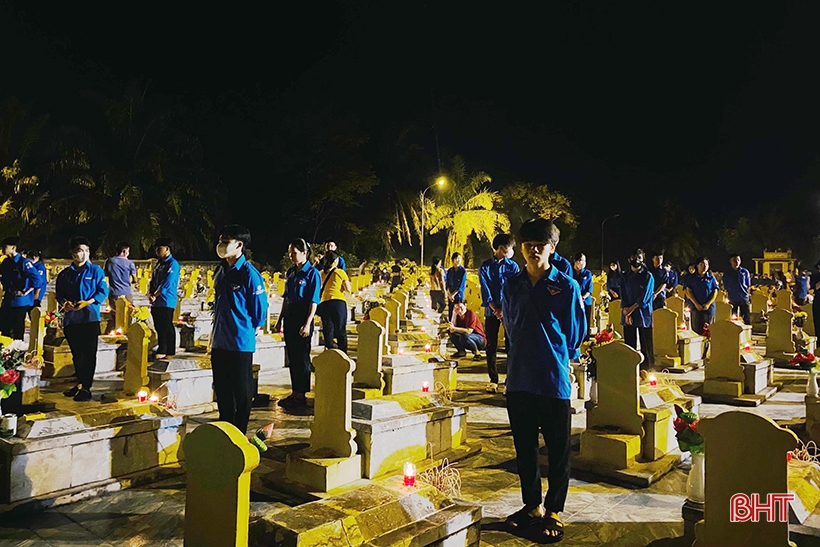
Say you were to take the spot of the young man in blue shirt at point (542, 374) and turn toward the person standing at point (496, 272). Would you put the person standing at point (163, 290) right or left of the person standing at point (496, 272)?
left

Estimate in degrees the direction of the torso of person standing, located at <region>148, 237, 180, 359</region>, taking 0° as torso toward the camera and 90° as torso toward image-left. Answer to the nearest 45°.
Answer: approximately 45°

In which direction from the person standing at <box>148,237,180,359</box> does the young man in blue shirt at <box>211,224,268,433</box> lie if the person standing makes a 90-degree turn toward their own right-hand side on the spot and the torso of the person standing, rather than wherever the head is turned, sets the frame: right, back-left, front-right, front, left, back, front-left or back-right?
back-left

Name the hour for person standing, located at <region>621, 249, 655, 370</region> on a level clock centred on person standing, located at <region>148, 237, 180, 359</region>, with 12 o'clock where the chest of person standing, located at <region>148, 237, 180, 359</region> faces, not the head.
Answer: person standing, located at <region>621, 249, 655, 370</region> is roughly at 8 o'clock from person standing, located at <region>148, 237, 180, 359</region>.

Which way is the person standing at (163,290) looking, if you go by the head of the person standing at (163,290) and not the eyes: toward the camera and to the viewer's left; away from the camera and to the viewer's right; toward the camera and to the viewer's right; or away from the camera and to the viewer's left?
toward the camera and to the viewer's left

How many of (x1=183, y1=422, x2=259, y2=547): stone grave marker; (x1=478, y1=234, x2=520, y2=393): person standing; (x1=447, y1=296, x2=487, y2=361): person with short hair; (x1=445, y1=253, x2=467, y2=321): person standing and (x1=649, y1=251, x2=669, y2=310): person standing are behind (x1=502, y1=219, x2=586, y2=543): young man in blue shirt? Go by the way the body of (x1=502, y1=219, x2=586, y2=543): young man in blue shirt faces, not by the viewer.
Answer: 4

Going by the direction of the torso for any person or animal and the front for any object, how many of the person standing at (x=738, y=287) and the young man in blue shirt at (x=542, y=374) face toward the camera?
2
